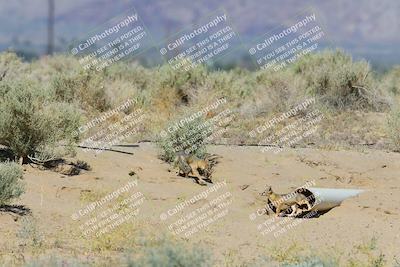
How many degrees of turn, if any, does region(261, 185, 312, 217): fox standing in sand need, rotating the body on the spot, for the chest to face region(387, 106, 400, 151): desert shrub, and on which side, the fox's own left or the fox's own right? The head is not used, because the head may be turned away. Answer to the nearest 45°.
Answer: approximately 135° to the fox's own right

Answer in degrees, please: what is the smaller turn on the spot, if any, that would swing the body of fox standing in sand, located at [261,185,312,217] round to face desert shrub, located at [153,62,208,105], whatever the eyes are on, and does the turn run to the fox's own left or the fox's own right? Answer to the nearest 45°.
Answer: approximately 90° to the fox's own right

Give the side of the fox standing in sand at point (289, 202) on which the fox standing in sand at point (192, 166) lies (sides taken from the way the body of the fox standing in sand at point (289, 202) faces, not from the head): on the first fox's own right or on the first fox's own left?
on the first fox's own right

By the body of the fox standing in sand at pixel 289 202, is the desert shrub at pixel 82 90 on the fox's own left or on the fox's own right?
on the fox's own right

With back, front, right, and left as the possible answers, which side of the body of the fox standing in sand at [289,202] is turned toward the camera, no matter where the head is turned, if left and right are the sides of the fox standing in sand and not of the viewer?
left

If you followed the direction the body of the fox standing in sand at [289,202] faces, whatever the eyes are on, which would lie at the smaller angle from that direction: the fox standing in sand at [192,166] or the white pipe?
the fox standing in sand at [192,166]

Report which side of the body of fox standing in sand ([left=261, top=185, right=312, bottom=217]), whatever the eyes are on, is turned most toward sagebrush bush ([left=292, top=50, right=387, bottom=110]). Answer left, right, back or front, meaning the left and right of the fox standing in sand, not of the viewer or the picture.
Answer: right

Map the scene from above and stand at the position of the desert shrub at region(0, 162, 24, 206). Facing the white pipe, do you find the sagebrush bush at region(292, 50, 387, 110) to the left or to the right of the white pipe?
left

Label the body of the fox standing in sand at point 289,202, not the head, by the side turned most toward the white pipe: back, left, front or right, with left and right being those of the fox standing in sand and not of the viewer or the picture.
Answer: back

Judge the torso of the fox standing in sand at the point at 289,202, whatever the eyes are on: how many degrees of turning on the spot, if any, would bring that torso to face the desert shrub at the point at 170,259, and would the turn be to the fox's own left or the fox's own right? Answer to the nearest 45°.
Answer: approximately 90° to the fox's own left

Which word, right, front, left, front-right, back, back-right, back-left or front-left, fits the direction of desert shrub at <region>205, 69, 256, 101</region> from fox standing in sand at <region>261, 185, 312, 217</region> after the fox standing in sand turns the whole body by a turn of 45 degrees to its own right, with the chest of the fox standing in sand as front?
front-right
